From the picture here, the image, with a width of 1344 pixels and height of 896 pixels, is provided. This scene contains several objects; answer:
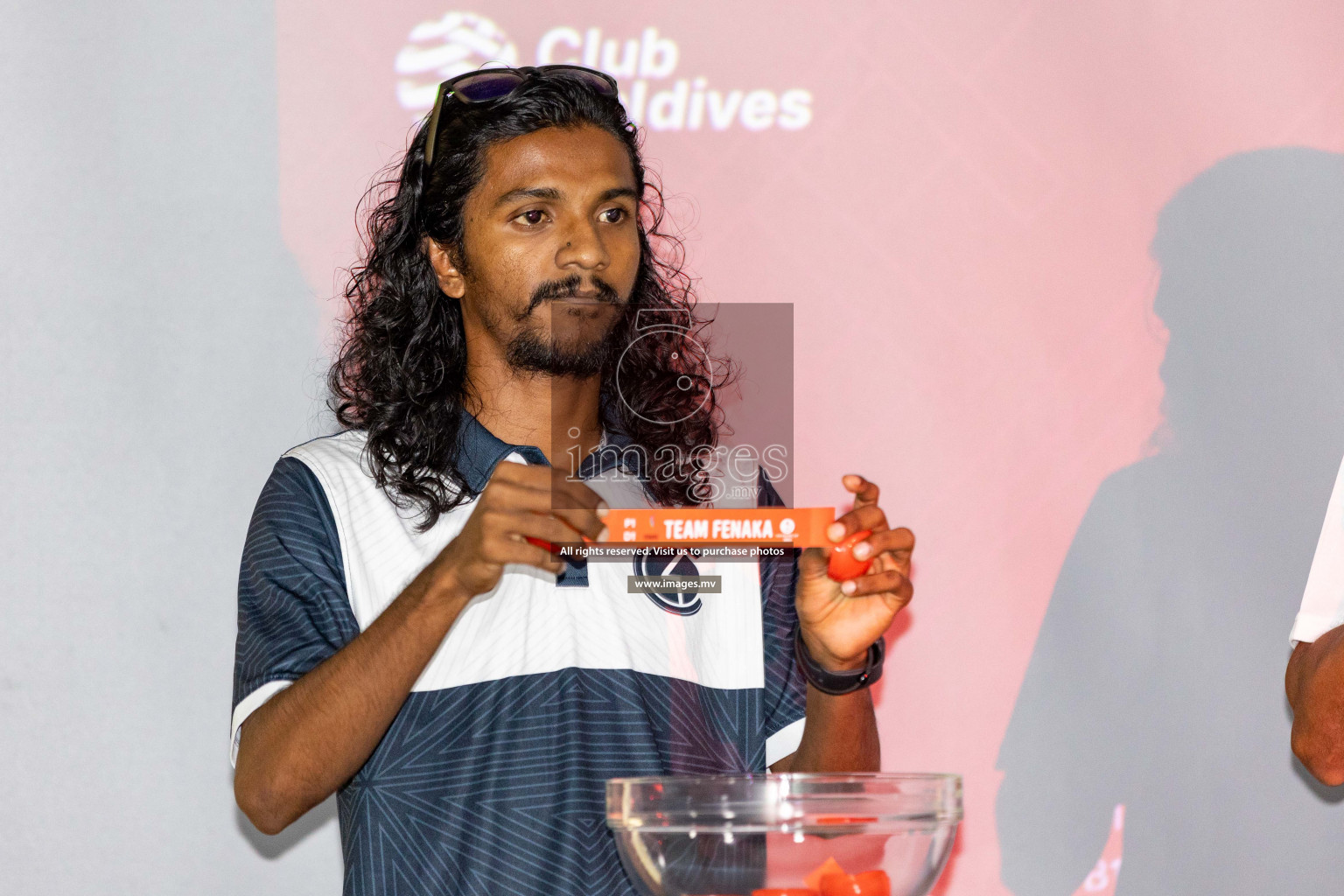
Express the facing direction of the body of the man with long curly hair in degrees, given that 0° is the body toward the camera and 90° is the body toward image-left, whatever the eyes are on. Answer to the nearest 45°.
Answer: approximately 315°

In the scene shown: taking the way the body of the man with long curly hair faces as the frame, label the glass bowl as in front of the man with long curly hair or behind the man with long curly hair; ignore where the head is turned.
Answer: in front
